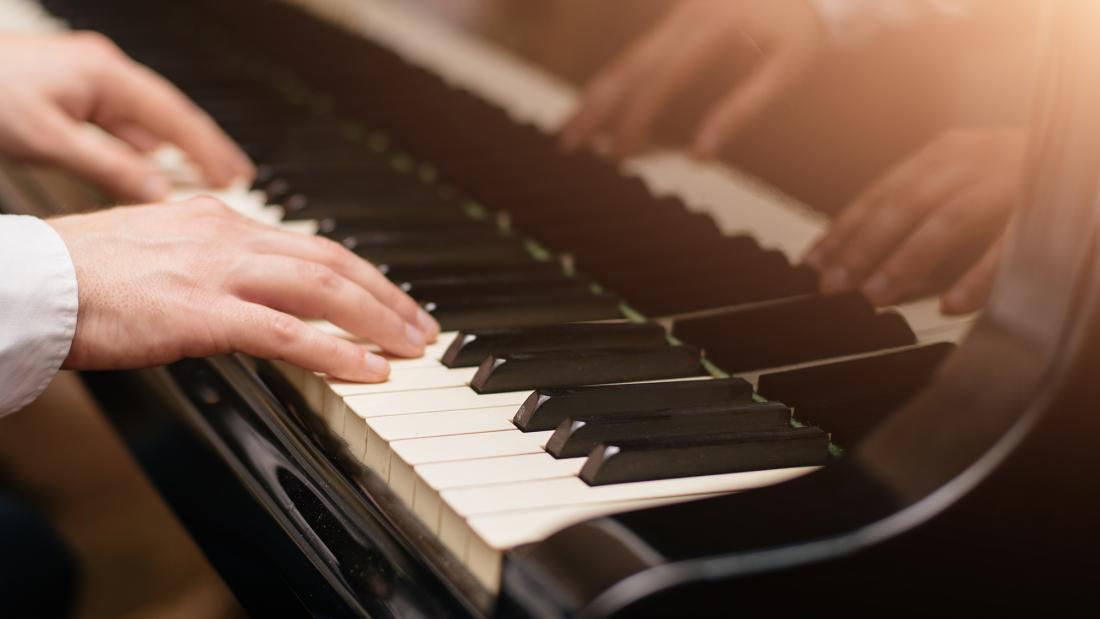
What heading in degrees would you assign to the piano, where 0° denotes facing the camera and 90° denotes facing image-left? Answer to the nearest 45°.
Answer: approximately 45°
